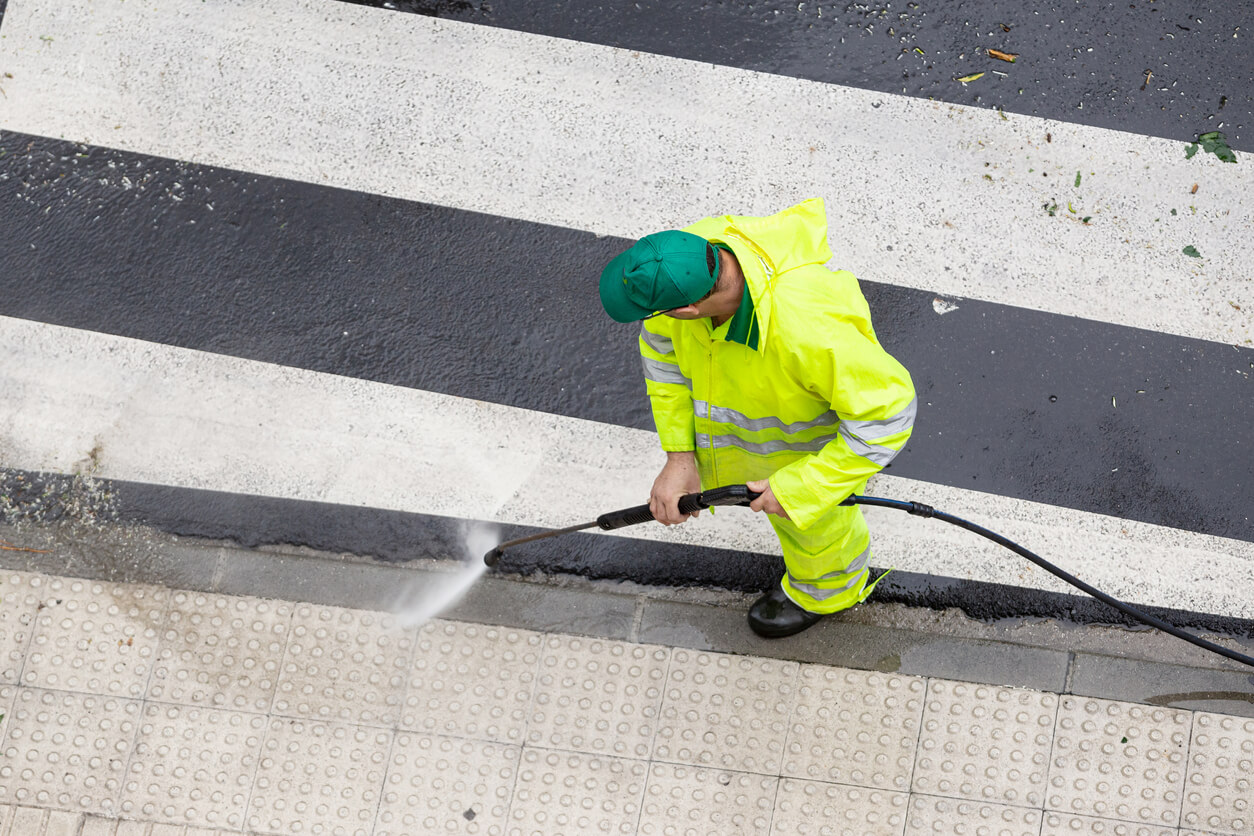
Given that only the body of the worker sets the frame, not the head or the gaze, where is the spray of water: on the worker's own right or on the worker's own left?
on the worker's own right

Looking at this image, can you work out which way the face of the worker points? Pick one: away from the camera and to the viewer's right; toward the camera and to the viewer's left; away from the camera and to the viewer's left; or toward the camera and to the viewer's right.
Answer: toward the camera and to the viewer's left

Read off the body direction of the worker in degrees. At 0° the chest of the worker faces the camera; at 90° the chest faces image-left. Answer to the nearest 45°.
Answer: approximately 45°
